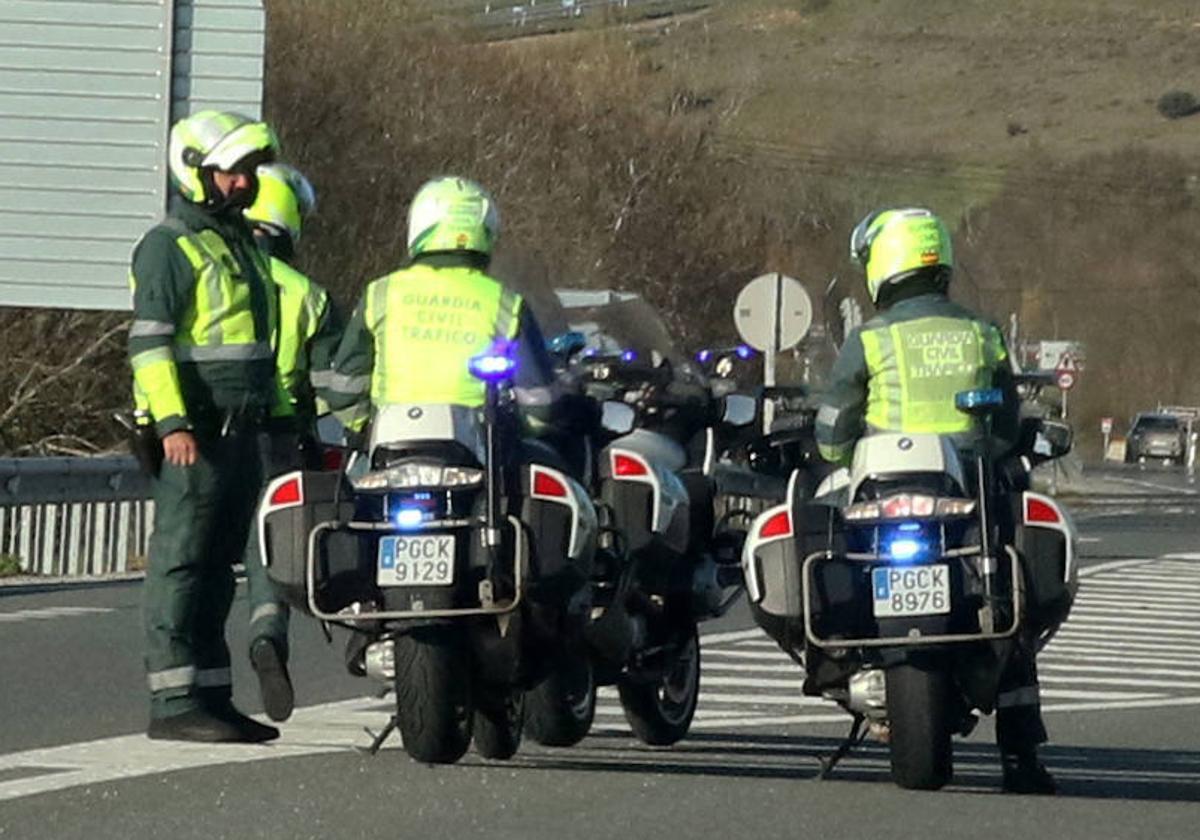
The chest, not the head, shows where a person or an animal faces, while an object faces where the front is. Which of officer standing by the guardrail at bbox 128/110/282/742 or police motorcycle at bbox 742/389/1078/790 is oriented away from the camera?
the police motorcycle

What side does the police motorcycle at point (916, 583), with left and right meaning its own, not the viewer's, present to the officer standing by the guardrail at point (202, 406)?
left

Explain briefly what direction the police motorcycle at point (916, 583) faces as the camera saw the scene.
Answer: facing away from the viewer

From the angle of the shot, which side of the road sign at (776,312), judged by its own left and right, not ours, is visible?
back

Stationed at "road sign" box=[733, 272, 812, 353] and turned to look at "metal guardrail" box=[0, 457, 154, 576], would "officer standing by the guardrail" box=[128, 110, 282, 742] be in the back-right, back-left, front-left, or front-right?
front-left

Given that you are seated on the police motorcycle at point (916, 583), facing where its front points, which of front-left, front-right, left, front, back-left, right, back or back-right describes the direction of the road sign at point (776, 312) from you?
front

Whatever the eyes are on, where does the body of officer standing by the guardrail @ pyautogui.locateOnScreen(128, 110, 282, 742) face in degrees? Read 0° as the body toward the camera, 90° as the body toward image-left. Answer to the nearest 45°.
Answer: approximately 315°

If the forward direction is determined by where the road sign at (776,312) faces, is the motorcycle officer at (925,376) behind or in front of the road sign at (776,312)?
behind

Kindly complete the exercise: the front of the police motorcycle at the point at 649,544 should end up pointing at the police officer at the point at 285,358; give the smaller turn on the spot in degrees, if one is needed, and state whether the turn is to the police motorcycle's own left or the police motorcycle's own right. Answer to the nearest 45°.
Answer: approximately 135° to the police motorcycle's own left

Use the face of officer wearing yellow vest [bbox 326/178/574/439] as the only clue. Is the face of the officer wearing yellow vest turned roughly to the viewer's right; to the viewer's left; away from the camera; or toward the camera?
away from the camera

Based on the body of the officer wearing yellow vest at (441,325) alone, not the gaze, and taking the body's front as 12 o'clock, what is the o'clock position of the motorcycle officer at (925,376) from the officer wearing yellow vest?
The motorcycle officer is roughly at 3 o'clock from the officer wearing yellow vest.

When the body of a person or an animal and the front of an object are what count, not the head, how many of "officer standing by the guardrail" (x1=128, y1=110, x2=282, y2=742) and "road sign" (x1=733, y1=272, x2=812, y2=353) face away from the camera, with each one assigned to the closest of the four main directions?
1

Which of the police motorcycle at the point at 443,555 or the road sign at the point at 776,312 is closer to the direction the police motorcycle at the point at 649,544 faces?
the road sign

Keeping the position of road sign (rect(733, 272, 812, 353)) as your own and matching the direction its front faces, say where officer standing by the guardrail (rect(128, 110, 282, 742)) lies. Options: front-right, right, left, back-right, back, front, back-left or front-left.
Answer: back

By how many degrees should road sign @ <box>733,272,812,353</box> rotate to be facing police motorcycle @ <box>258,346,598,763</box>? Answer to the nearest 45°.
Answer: approximately 180°

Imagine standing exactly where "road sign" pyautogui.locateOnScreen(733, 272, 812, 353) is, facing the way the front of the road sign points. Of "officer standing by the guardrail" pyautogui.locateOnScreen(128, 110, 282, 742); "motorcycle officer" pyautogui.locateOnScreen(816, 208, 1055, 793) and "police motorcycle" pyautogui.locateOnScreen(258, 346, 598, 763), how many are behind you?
3

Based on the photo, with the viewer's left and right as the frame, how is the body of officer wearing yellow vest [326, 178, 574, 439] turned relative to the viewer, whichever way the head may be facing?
facing away from the viewer

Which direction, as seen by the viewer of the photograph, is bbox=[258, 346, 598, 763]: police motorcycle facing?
facing away from the viewer
